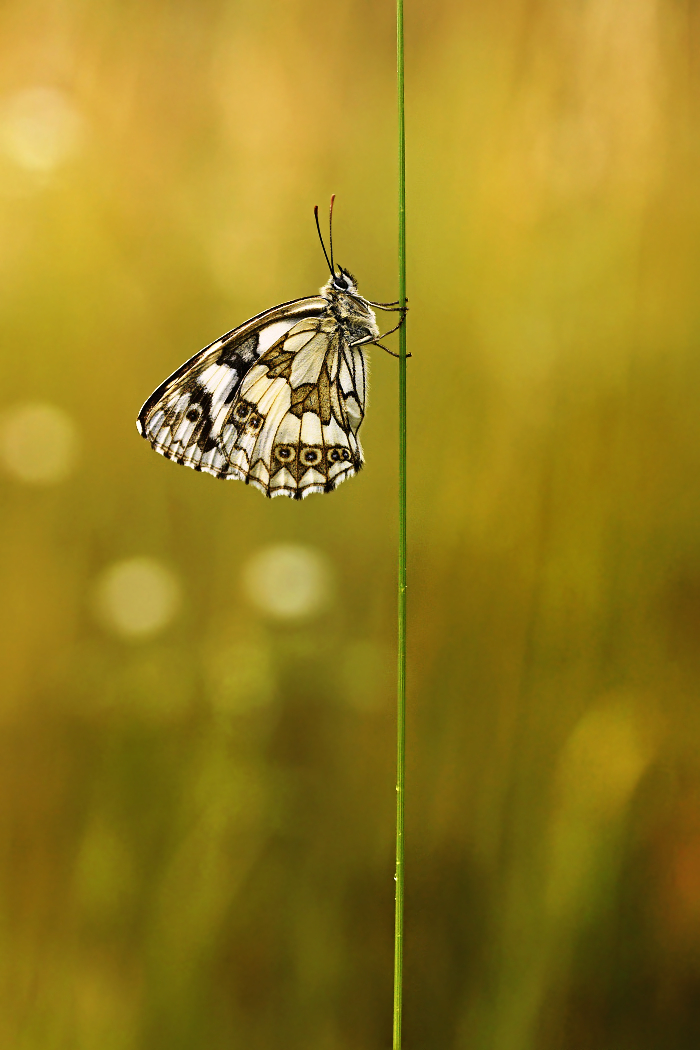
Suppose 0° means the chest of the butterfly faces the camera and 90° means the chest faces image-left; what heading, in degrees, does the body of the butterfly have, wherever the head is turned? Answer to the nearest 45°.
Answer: approximately 270°
